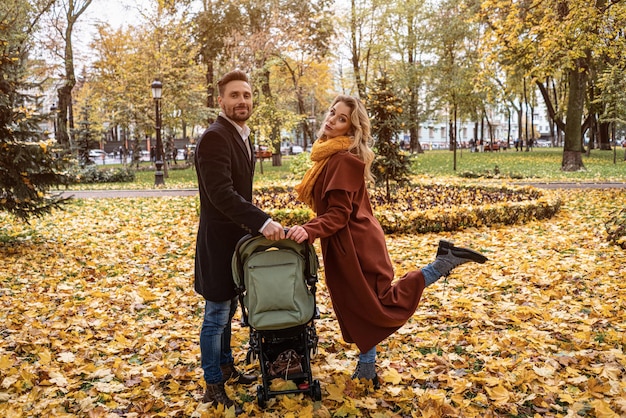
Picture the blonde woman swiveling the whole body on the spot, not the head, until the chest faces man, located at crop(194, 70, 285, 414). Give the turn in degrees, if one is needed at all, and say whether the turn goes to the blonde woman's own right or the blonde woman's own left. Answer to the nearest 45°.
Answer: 0° — they already face them

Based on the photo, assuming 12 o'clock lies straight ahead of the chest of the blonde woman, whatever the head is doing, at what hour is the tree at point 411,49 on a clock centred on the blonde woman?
The tree is roughly at 3 o'clock from the blonde woman.

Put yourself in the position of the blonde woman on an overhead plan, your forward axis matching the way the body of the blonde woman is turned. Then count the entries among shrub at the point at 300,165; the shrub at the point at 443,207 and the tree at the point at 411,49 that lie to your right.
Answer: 3

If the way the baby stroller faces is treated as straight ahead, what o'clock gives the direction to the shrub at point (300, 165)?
The shrub is roughly at 12 o'clock from the baby stroller.

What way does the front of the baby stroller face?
away from the camera

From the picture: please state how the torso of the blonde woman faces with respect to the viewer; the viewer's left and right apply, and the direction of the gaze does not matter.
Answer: facing to the left of the viewer

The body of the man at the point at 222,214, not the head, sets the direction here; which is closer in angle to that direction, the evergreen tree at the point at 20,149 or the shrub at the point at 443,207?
the shrub

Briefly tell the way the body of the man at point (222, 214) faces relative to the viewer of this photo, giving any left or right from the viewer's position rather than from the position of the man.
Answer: facing to the right of the viewer

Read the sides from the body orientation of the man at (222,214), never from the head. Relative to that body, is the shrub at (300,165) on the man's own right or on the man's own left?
on the man's own left

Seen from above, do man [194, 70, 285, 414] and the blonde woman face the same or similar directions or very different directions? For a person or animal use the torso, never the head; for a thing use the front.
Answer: very different directions
